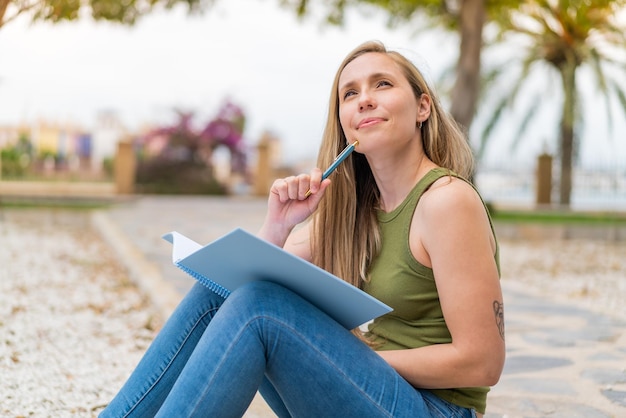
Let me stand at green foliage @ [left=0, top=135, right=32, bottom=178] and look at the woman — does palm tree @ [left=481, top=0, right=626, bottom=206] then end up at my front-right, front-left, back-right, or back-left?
front-left

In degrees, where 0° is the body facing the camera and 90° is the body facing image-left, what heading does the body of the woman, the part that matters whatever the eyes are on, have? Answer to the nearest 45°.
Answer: approximately 45°

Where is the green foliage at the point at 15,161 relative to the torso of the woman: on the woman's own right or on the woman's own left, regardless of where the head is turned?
on the woman's own right

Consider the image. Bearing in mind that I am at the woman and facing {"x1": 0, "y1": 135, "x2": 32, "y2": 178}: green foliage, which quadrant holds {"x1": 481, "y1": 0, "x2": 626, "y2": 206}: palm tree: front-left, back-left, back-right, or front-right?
front-right

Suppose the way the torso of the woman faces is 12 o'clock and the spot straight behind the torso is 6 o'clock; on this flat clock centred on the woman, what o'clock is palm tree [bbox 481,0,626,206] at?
The palm tree is roughly at 5 o'clock from the woman.
